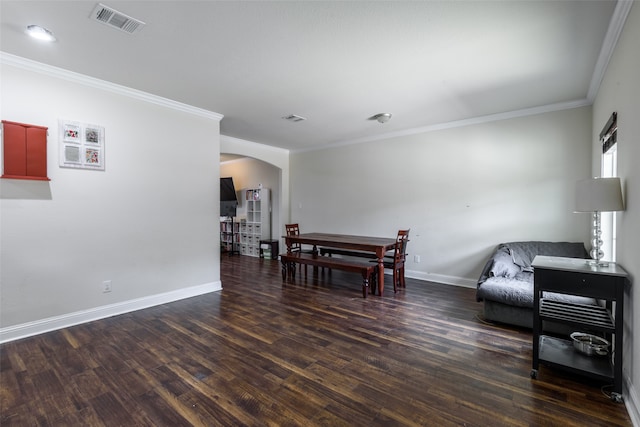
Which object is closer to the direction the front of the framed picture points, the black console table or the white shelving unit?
the black console table

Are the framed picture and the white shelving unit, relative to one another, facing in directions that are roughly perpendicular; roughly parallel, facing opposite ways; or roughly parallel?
roughly perpendicular

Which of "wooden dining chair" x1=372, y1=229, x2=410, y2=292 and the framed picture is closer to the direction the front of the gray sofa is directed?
the framed picture

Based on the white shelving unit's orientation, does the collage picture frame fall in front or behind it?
in front

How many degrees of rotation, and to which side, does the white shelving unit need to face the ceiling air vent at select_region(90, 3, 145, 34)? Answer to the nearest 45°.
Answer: approximately 45° to its left

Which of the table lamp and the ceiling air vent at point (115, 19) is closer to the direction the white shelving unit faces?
the ceiling air vent

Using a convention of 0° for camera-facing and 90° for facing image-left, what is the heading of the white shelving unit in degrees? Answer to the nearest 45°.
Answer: approximately 45°

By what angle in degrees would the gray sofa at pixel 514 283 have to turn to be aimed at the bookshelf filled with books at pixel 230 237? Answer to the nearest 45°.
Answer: approximately 90° to its right
